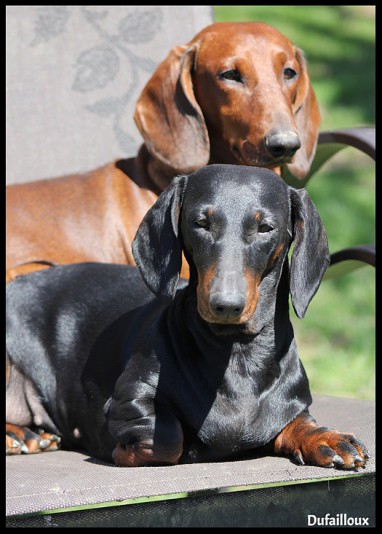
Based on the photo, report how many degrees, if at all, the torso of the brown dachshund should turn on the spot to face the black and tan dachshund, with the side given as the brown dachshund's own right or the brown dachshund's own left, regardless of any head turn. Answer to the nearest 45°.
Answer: approximately 45° to the brown dachshund's own right

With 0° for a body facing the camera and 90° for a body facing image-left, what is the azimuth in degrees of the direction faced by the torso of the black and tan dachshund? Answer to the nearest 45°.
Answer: approximately 315°

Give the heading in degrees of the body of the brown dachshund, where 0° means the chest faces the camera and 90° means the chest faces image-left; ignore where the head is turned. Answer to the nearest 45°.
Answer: approximately 315°

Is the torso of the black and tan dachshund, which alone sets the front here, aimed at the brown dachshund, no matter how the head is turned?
no

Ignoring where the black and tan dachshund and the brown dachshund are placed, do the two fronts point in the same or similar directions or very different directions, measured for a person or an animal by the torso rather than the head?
same or similar directions

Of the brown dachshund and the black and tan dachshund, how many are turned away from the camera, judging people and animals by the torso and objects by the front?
0
